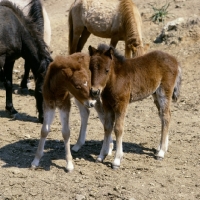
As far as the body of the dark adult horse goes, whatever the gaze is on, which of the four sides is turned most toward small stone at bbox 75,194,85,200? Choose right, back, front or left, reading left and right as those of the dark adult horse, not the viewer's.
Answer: right

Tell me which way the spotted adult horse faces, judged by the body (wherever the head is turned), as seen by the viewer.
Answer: to the viewer's right

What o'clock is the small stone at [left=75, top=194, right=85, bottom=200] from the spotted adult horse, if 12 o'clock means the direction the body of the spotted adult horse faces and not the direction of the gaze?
The small stone is roughly at 3 o'clock from the spotted adult horse.

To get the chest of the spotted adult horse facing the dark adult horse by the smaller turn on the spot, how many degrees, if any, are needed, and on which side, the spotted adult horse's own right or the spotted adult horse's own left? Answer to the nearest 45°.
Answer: approximately 135° to the spotted adult horse's own right

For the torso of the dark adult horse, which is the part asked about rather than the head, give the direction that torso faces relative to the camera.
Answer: to the viewer's right

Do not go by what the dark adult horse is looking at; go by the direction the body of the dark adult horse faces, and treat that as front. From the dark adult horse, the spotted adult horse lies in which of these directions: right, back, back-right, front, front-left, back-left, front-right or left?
front-left
